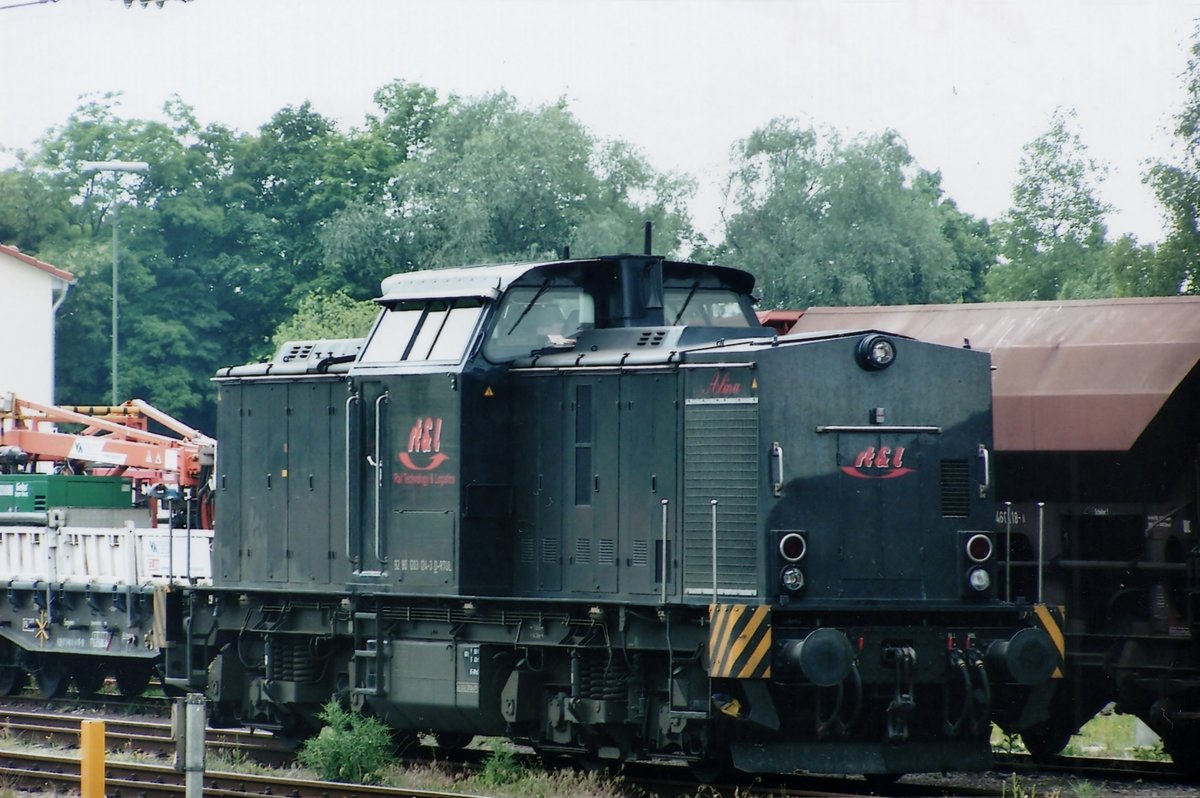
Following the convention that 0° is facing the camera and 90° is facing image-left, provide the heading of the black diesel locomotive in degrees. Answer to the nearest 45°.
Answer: approximately 315°

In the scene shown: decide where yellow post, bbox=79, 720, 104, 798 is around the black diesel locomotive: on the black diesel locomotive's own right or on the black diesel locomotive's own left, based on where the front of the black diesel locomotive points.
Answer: on the black diesel locomotive's own right

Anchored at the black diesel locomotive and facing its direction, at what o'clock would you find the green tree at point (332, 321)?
The green tree is roughly at 7 o'clock from the black diesel locomotive.

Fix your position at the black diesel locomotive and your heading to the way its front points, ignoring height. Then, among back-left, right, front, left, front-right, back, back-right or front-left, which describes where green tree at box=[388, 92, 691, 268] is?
back-left

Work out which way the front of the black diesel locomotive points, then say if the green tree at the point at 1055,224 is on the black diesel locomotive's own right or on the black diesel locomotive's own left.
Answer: on the black diesel locomotive's own left

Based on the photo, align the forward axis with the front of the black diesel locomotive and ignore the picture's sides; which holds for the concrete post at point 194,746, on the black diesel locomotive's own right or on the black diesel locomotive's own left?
on the black diesel locomotive's own right
